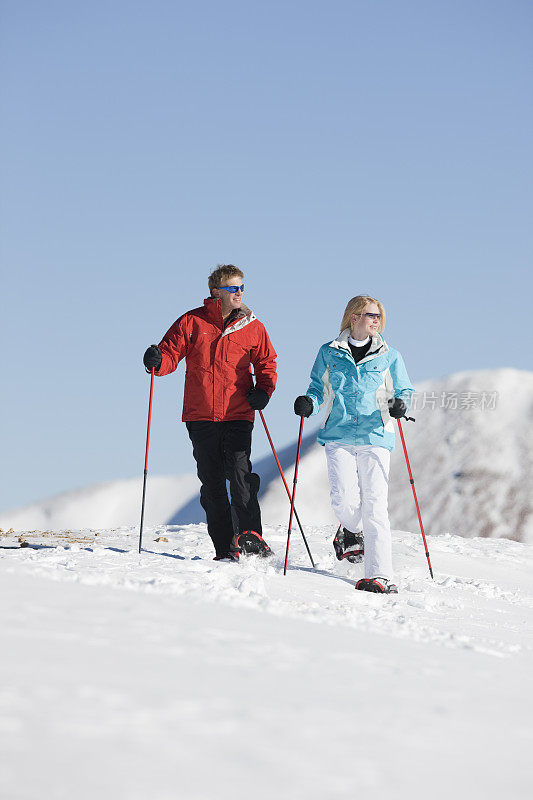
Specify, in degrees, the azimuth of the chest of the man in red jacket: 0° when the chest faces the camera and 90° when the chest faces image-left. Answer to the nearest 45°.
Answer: approximately 0°

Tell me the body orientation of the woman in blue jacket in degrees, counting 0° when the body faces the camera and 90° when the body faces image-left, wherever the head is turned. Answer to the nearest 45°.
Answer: approximately 0°

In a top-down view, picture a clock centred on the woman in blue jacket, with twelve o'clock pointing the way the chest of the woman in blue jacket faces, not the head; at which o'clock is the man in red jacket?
The man in red jacket is roughly at 3 o'clock from the woman in blue jacket.

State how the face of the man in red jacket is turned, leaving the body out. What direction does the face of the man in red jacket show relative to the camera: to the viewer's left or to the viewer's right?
to the viewer's right

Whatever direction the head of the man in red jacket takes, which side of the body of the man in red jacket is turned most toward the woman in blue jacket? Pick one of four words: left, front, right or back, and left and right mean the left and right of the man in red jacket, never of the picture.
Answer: left

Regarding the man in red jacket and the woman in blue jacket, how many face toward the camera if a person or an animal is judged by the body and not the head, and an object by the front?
2
